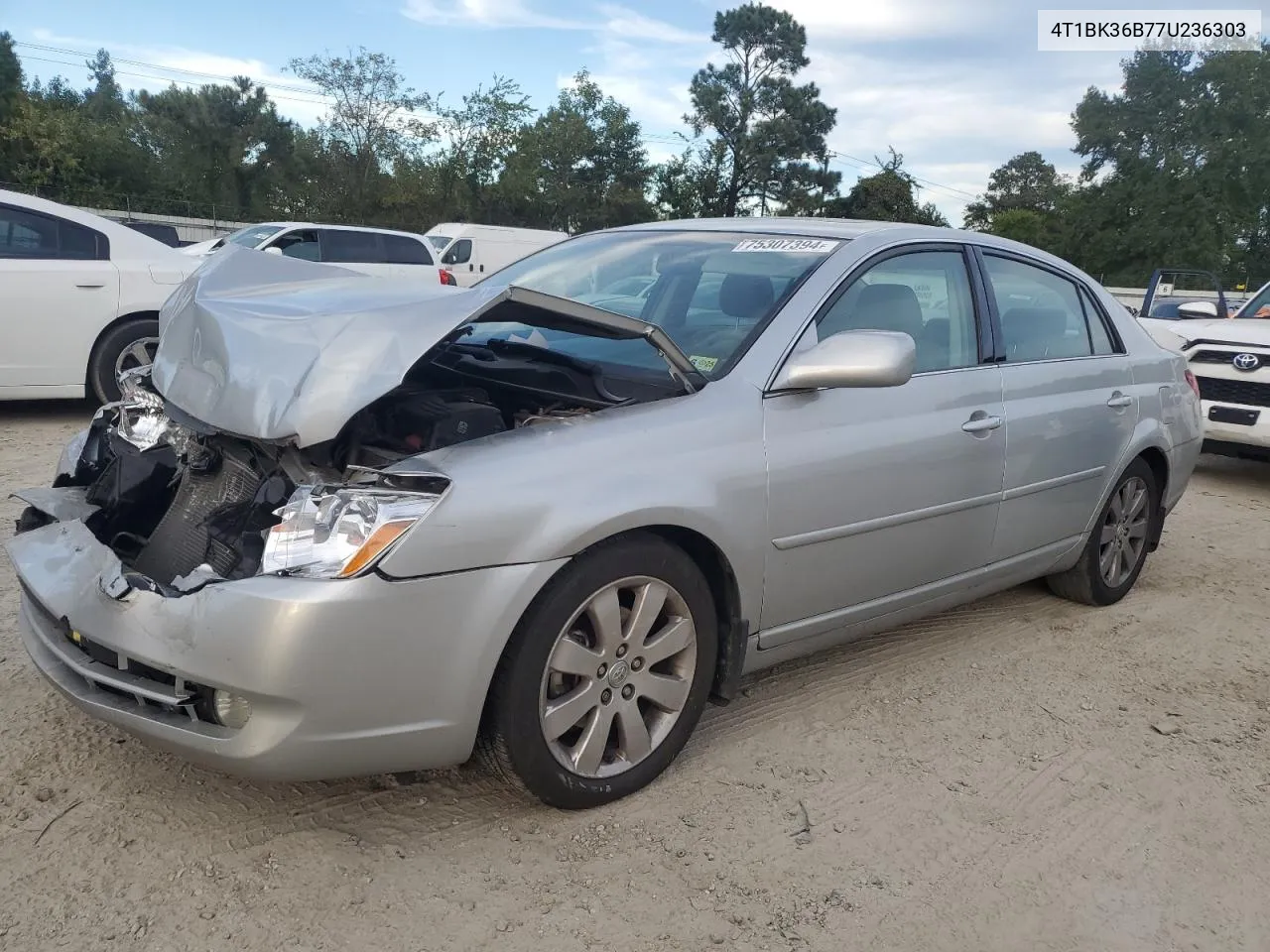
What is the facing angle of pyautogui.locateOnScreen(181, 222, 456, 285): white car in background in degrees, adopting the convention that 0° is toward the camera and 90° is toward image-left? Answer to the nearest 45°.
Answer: approximately 90°

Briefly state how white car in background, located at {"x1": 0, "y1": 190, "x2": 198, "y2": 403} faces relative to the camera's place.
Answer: facing to the left of the viewer

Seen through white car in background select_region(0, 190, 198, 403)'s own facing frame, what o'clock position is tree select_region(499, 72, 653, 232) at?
The tree is roughly at 4 o'clock from the white car in background.

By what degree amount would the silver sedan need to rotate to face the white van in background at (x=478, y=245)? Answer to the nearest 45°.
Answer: approximately 135° to its right

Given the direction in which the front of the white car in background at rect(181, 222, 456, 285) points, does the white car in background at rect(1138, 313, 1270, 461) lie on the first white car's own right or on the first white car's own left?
on the first white car's own left

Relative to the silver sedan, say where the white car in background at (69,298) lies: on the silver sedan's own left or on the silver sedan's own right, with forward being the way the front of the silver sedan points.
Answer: on the silver sedan's own right

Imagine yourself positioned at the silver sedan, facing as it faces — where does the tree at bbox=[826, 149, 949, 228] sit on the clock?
The tree is roughly at 5 o'clock from the silver sedan.

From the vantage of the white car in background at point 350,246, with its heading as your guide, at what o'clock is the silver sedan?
The silver sedan is roughly at 9 o'clock from the white car in background.

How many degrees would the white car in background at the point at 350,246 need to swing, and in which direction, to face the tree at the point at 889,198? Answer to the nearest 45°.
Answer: approximately 135° to its right

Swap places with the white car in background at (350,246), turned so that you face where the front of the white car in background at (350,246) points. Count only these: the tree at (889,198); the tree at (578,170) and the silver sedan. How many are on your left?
1

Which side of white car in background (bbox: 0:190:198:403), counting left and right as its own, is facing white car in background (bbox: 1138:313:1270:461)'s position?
back
